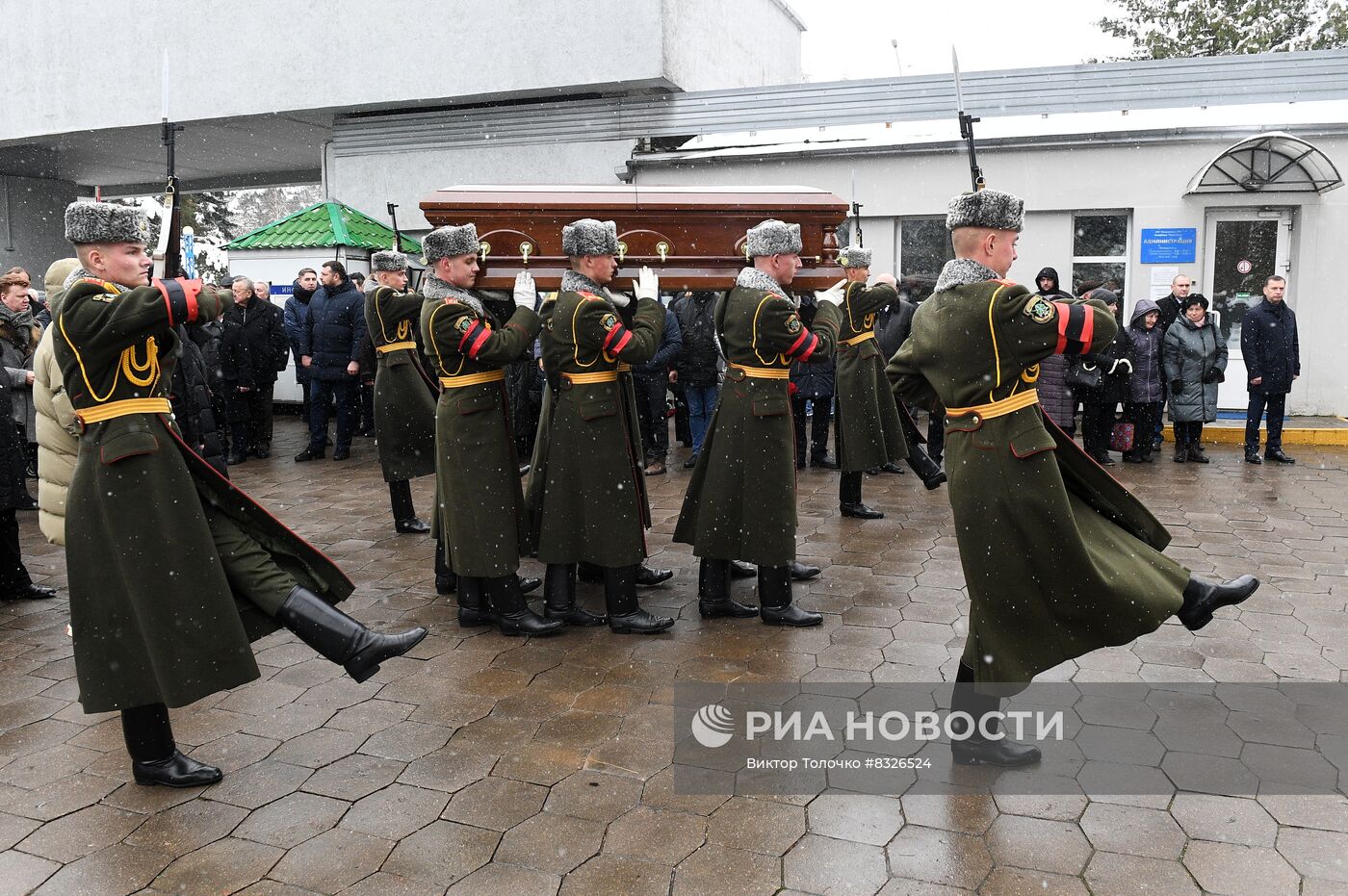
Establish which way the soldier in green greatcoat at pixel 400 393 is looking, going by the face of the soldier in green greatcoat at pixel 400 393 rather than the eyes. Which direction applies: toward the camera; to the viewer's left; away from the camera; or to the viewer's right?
to the viewer's right

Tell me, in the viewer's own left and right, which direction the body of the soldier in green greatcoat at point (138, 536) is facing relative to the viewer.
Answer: facing to the right of the viewer

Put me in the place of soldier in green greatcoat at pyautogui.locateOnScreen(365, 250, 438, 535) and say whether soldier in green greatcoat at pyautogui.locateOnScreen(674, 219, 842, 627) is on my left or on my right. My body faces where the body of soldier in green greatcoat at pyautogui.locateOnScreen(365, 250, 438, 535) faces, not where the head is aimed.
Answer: on my right

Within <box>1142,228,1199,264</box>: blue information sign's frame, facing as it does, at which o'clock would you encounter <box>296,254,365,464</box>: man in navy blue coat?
The man in navy blue coat is roughly at 2 o'clock from the blue information sign.

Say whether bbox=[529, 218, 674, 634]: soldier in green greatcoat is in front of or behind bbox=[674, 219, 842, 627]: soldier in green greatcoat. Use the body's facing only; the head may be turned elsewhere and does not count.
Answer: behind

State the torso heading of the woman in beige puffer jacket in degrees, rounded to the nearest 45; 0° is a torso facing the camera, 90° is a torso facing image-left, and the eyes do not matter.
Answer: approximately 270°

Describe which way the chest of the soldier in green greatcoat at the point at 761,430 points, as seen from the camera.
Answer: to the viewer's right
